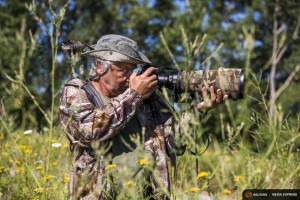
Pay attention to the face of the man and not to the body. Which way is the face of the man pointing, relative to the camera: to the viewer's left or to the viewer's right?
to the viewer's right

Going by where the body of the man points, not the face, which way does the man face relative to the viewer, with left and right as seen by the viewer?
facing the viewer and to the right of the viewer
